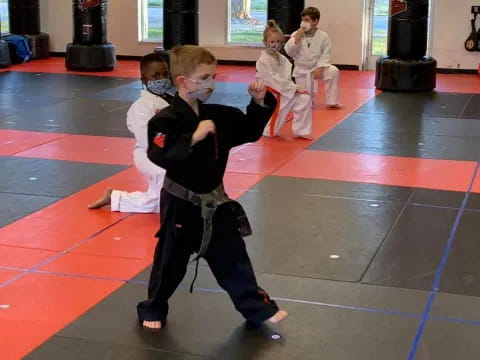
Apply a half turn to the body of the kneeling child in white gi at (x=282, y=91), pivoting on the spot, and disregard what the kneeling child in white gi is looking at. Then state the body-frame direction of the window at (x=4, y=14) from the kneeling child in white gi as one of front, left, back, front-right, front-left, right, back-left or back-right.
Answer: front

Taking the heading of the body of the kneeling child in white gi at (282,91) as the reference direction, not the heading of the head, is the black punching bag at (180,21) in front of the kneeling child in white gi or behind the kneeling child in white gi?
behind

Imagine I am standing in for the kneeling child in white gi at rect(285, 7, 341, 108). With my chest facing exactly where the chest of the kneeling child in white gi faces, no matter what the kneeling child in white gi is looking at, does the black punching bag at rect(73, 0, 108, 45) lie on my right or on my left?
on my right

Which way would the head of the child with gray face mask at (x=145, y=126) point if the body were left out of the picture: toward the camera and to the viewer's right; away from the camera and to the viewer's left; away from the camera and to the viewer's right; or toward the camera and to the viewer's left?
toward the camera and to the viewer's right

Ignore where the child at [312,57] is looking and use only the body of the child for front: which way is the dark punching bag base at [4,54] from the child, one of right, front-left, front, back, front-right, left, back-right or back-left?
back-right

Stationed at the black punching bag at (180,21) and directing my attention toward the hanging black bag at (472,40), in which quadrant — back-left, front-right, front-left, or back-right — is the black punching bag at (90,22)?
back-left

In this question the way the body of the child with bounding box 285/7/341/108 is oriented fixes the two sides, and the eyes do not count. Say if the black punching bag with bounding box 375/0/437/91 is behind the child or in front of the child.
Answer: behind

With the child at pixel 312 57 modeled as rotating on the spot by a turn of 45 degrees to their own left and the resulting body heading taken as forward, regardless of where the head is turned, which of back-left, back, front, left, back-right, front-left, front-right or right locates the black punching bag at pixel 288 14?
back-left

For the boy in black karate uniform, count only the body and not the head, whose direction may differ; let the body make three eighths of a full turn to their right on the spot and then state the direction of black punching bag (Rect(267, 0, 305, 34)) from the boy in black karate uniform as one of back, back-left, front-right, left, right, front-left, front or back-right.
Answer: right
